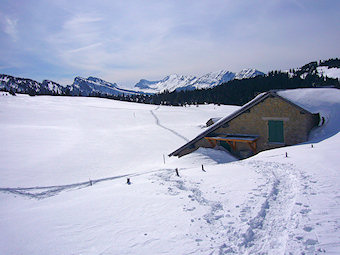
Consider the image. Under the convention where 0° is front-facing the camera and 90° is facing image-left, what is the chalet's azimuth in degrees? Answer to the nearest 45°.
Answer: approximately 0°
